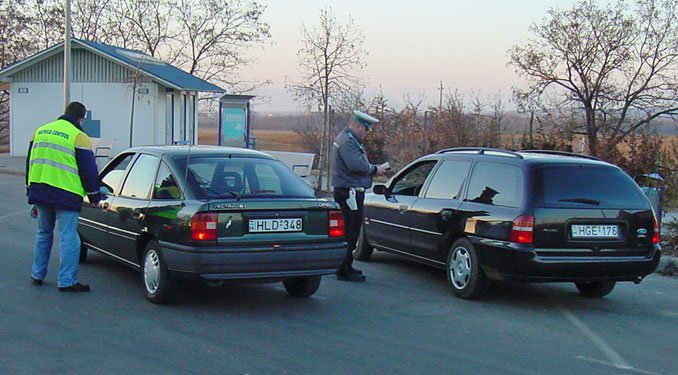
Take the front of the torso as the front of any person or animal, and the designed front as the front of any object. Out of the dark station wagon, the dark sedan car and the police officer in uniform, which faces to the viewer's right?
the police officer in uniform

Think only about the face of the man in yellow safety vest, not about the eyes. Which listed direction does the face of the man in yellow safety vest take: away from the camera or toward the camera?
away from the camera

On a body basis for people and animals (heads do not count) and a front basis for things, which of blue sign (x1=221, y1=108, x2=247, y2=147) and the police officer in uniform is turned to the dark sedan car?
the blue sign

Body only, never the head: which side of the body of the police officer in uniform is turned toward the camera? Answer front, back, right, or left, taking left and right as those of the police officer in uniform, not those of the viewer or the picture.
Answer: right

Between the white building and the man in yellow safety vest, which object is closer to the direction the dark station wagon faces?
the white building

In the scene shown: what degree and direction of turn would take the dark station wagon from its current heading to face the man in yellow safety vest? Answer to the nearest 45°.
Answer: approximately 45° to its left

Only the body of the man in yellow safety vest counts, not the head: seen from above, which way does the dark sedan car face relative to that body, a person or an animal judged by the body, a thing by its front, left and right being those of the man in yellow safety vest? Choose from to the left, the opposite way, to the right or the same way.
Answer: to the left

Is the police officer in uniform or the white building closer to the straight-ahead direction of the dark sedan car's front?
the white building

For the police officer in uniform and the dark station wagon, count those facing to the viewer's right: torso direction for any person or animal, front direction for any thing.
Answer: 1

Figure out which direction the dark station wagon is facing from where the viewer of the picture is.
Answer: facing away from the viewer and to the left of the viewer

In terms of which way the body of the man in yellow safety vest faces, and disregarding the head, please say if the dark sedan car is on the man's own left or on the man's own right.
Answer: on the man's own right

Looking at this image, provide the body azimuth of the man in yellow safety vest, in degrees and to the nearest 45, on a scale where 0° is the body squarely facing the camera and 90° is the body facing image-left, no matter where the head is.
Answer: approximately 225°

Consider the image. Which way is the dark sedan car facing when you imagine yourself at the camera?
facing away from the viewer and to the left of the viewer
